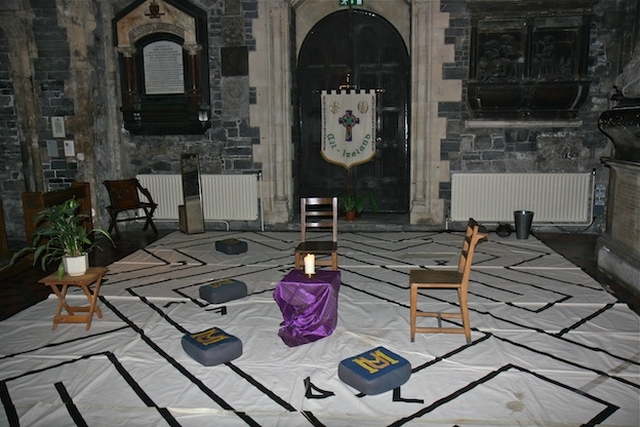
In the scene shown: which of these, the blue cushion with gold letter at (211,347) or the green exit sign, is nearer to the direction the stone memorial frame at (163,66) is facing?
the blue cushion with gold letter

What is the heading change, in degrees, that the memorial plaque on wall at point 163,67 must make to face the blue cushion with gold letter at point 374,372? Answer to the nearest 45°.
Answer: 0° — it already faces it

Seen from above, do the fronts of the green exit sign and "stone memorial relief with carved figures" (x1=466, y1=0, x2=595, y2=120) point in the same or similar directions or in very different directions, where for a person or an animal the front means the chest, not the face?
same or similar directions

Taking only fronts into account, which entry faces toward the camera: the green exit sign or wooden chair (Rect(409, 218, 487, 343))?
the green exit sign

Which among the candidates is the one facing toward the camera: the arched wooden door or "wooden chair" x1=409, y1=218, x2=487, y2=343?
the arched wooden door

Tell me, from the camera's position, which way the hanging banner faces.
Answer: facing the viewer

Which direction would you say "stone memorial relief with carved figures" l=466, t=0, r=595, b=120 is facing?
toward the camera

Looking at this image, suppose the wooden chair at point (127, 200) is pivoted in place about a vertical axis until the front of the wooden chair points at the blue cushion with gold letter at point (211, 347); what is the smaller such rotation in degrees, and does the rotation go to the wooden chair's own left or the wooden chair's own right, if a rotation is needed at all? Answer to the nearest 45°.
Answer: approximately 45° to the wooden chair's own right

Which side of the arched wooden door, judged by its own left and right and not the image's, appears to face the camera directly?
front

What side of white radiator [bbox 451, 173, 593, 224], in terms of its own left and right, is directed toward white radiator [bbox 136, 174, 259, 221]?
right

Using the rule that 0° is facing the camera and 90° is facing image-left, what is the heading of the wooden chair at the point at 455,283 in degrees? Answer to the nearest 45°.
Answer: approximately 90°

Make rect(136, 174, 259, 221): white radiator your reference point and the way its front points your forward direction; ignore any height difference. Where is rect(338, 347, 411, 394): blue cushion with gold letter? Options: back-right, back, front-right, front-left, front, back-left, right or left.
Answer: front

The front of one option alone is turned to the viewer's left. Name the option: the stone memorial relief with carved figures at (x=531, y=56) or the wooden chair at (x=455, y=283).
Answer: the wooden chair

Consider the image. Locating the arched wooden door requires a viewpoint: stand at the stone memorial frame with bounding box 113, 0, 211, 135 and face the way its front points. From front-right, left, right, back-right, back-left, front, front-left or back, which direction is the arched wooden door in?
left

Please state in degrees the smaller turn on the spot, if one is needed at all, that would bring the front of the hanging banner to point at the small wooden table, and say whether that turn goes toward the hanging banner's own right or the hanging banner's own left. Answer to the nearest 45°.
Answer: approximately 45° to the hanging banner's own right

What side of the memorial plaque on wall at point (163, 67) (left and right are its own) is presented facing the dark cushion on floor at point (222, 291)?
front

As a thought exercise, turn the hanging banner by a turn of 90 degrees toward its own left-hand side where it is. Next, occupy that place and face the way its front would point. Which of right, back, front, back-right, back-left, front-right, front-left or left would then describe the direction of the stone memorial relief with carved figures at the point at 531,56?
front

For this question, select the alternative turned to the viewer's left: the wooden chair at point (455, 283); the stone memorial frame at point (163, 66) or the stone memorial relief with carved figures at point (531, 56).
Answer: the wooden chair

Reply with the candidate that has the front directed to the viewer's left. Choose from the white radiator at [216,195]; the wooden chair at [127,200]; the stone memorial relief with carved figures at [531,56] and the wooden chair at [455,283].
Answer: the wooden chair at [455,283]

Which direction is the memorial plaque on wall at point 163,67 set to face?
toward the camera
